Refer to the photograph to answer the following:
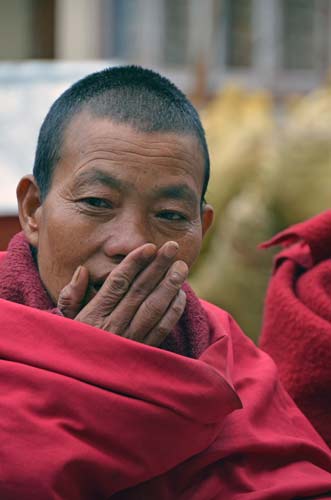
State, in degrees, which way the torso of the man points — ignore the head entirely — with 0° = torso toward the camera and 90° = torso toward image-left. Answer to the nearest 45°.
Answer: approximately 0°
